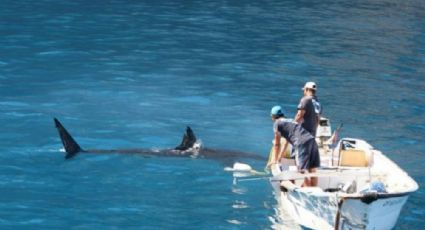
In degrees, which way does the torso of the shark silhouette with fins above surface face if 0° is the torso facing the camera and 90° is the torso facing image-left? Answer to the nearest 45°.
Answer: approximately 270°

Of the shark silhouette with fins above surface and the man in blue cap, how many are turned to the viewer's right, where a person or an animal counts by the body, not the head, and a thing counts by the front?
1

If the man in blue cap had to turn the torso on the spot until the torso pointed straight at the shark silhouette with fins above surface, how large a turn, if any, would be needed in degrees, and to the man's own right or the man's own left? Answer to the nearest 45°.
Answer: approximately 45° to the man's own right

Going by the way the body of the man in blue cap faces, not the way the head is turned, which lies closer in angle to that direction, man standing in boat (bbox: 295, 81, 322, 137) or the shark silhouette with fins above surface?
the shark silhouette with fins above surface

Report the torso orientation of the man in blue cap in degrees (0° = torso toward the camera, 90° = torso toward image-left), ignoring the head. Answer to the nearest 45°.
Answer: approximately 90°

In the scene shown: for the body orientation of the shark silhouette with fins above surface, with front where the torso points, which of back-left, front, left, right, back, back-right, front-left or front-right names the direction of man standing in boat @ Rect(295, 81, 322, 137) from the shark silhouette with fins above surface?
front-right

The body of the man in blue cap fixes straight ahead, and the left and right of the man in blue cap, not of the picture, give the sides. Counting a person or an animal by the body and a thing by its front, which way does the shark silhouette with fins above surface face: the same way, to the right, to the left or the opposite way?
the opposite way

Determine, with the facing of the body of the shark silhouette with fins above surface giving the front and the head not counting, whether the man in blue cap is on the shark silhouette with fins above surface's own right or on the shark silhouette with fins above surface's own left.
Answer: on the shark silhouette with fins above surface's own right
